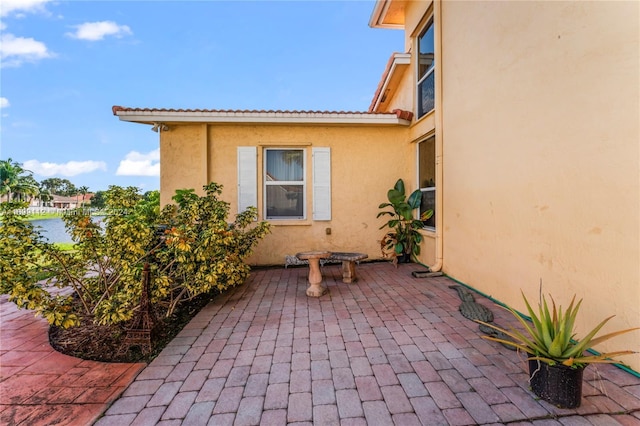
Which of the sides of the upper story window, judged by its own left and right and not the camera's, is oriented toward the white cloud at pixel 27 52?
front

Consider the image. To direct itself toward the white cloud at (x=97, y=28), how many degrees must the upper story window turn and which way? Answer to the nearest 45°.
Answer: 0° — it already faces it

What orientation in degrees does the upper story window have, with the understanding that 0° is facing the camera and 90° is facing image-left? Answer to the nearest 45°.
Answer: approximately 90°

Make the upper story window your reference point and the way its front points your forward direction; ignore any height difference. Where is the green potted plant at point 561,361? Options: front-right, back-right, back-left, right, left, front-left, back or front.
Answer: left

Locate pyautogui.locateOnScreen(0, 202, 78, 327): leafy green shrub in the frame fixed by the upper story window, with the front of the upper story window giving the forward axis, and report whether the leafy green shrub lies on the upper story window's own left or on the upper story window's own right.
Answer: on the upper story window's own left

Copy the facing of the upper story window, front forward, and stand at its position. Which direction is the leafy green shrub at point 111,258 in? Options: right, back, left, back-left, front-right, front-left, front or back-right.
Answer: front-left
